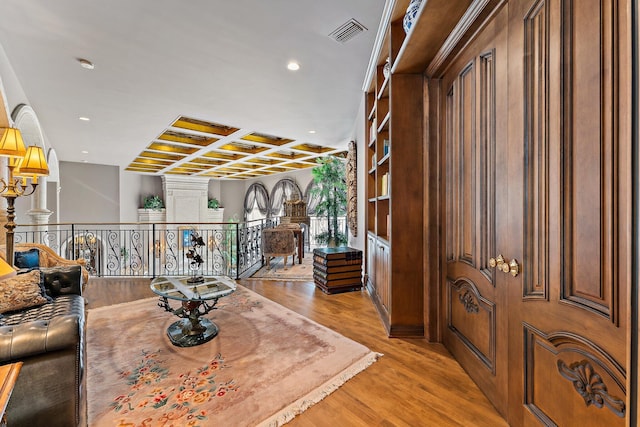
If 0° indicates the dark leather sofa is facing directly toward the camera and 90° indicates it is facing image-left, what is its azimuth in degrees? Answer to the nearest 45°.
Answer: approximately 270°

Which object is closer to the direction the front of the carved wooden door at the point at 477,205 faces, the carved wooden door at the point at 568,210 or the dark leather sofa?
the dark leather sofa

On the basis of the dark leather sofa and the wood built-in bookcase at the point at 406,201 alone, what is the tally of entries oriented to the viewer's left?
1

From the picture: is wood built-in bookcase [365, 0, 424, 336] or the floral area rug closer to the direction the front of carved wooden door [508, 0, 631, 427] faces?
the floral area rug

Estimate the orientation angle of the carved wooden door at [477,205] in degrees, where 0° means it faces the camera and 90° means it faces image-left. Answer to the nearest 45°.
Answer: approximately 45°

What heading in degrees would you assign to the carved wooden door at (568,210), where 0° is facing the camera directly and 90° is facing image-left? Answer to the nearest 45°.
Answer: approximately 45°

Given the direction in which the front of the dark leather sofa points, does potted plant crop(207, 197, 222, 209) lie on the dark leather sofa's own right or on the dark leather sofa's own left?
on the dark leather sofa's own left

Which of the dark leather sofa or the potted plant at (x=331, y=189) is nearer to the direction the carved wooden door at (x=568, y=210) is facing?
the dark leather sofa

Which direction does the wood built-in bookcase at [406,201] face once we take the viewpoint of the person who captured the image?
facing to the left of the viewer
